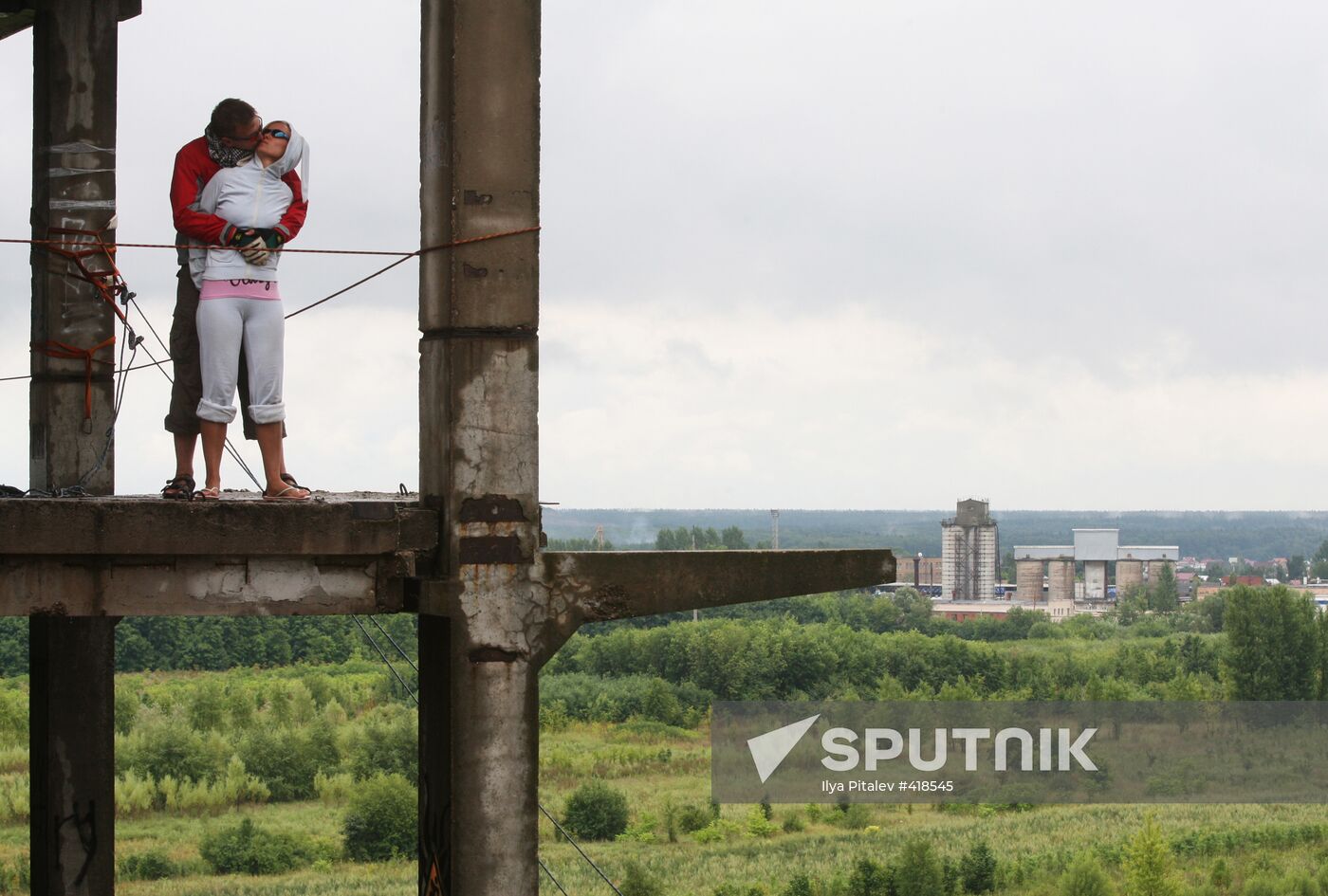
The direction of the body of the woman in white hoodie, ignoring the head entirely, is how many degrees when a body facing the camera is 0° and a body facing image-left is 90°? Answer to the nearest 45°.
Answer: approximately 0°

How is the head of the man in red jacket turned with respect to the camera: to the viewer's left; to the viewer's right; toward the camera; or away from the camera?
to the viewer's right
